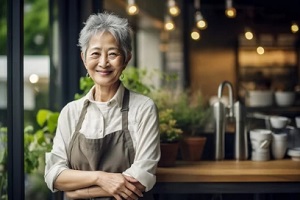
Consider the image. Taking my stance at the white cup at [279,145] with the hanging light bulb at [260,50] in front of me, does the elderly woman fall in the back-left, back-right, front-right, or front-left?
back-left

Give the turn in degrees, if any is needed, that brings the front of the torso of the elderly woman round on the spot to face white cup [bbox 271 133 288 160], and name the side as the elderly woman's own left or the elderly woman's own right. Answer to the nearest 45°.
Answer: approximately 135° to the elderly woman's own left

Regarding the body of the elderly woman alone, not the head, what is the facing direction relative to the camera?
toward the camera

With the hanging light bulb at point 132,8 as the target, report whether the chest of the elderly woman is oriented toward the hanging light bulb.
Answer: no

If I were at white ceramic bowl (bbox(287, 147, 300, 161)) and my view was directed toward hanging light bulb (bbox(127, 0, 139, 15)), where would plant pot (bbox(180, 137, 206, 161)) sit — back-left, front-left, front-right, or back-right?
front-left

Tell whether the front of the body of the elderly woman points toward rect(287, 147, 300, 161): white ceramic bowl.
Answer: no

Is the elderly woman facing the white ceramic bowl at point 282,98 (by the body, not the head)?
no

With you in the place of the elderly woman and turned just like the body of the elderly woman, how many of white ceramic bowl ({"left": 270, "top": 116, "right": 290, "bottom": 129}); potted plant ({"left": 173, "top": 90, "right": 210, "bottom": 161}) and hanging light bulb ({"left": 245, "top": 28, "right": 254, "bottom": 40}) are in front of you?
0

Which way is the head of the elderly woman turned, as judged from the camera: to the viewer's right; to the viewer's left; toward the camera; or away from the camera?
toward the camera

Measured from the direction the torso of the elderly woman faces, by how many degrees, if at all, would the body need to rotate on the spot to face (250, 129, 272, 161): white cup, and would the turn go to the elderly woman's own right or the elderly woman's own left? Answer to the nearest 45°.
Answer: approximately 135° to the elderly woman's own left

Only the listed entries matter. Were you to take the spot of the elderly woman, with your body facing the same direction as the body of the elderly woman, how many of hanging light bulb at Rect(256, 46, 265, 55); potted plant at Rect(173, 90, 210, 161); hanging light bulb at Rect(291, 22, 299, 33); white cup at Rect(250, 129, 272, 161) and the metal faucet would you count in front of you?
0

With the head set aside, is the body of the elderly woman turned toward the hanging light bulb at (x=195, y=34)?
no

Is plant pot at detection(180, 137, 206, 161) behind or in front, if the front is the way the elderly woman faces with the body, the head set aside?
behind

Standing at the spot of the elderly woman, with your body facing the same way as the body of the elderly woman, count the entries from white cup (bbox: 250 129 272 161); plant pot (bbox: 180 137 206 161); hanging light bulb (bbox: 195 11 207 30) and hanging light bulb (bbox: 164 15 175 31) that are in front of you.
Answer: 0

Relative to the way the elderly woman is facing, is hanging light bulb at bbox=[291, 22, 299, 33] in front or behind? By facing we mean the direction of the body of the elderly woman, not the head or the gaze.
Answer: behind
